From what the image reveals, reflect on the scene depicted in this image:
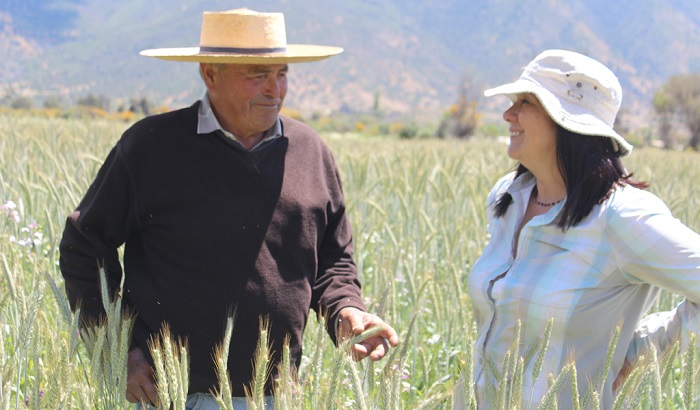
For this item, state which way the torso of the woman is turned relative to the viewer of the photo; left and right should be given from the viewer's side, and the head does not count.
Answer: facing the viewer and to the left of the viewer

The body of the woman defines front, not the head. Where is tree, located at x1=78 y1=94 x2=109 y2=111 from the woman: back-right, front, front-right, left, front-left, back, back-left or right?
right

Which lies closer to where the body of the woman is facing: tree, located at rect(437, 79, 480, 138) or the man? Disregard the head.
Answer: the man

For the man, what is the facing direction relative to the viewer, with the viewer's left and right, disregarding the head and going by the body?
facing the viewer and to the right of the viewer

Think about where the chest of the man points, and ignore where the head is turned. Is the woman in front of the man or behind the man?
in front

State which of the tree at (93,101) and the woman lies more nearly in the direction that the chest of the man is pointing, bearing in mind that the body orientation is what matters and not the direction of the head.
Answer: the woman

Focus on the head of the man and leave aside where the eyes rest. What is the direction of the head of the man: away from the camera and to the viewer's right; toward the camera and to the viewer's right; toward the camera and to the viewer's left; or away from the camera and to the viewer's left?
toward the camera and to the viewer's right

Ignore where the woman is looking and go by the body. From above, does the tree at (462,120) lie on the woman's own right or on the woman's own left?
on the woman's own right

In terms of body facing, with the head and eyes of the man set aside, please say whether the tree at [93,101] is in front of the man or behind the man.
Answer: behind

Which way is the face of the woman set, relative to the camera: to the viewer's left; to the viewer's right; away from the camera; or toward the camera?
to the viewer's left

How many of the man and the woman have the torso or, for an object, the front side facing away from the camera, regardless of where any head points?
0
